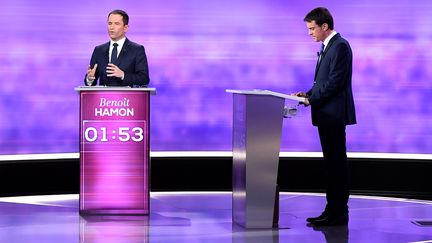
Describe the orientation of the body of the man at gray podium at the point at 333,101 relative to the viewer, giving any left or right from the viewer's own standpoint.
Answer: facing to the left of the viewer

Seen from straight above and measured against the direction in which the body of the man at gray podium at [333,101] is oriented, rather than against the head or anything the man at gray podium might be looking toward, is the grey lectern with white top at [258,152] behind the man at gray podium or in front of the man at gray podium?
in front

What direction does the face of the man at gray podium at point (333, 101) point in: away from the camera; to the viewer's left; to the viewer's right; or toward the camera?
to the viewer's left

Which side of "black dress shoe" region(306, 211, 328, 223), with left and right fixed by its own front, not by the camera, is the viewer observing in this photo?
left
